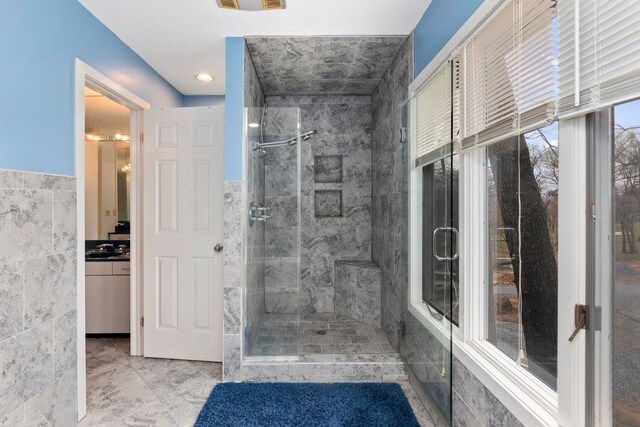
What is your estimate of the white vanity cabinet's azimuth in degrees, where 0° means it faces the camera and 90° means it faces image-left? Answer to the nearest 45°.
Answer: approximately 0°

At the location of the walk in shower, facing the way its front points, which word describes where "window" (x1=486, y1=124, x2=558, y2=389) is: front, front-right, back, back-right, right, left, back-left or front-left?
front-left

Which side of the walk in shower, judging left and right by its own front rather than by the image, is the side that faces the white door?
right

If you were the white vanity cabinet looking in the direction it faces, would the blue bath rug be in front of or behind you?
in front

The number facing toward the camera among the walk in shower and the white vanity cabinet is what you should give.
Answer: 2
